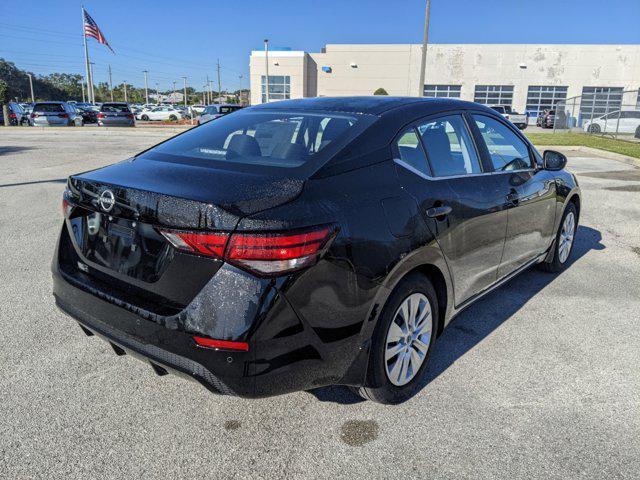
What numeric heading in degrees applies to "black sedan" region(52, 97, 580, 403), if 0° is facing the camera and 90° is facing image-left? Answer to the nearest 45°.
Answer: approximately 225°

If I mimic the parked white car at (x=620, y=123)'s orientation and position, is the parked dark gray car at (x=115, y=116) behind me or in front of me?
in front

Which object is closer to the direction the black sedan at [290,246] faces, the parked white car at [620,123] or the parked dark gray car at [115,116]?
the parked white car

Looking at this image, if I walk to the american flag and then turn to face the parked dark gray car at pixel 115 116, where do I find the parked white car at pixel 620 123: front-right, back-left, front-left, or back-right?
front-left

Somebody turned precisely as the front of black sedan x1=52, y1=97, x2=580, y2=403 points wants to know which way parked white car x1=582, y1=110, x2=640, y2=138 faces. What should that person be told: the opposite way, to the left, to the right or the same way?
to the left

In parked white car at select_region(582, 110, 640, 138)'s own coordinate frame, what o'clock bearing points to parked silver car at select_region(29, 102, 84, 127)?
The parked silver car is roughly at 11 o'clock from the parked white car.

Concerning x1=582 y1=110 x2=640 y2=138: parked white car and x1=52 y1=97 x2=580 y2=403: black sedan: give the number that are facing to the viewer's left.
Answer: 1

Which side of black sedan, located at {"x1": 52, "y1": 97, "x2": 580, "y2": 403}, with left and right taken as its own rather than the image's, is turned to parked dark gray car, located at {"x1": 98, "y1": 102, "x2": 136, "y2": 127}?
left

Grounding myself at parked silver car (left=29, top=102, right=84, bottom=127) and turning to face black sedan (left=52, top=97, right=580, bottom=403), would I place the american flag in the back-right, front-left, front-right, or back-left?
back-left

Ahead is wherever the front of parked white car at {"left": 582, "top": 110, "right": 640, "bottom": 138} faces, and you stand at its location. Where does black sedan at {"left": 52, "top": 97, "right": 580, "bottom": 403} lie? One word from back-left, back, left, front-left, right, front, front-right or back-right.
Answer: left

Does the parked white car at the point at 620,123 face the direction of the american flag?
yes

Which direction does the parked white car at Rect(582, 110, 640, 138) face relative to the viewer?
to the viewer's left

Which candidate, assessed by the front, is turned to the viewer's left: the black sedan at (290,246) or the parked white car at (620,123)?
the parked white car

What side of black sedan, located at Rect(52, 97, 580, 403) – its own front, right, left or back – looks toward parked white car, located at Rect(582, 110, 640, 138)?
front

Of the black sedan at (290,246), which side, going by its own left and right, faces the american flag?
left
